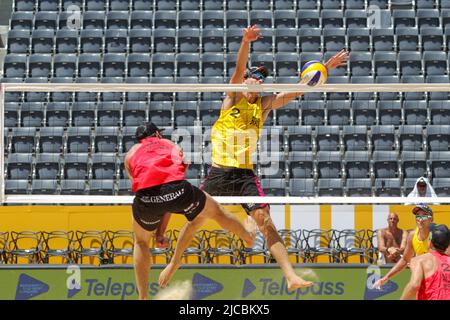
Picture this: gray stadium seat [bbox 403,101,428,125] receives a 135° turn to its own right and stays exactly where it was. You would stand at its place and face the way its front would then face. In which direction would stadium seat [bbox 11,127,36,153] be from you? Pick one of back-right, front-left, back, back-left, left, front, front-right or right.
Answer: left

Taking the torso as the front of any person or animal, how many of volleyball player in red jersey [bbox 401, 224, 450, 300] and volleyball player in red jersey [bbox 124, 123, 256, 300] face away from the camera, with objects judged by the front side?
2

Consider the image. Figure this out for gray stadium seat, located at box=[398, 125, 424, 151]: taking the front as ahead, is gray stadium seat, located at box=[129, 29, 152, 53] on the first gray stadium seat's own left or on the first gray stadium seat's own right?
on the first gray stadium seat's own right

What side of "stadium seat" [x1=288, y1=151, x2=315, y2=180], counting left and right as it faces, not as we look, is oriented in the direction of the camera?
front

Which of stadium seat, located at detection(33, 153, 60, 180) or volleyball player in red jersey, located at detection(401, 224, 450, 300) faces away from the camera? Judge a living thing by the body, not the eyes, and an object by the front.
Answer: the volleyball player in red jersey

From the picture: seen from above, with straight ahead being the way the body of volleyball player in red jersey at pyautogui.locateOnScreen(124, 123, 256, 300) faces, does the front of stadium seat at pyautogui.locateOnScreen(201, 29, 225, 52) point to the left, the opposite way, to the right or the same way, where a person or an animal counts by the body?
the opposite way

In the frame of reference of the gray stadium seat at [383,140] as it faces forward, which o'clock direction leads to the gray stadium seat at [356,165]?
the gray stadium seat at [356,165] is roughly at 1 o'clock from the gray stadium seat at [383,140].

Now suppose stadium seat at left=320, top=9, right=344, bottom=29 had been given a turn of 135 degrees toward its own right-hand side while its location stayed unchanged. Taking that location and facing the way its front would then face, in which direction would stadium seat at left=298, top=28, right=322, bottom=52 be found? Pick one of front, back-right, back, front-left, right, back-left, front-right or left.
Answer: left

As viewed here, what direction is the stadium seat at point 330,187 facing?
toward the camera

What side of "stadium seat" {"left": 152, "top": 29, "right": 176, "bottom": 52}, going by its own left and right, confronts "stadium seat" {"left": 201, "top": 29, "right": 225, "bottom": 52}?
left

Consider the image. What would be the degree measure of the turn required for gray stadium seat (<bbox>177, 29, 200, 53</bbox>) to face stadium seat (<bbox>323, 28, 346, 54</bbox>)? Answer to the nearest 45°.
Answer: approximately 90° to its left

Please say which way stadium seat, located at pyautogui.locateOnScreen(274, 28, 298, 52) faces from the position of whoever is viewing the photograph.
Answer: facing the viewer

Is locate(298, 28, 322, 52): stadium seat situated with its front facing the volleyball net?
yes

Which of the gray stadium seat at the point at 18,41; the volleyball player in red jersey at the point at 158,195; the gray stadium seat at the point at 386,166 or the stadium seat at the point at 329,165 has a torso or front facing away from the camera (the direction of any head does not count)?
the volleyball player in red jersey

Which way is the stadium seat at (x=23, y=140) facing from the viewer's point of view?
toward the camera
